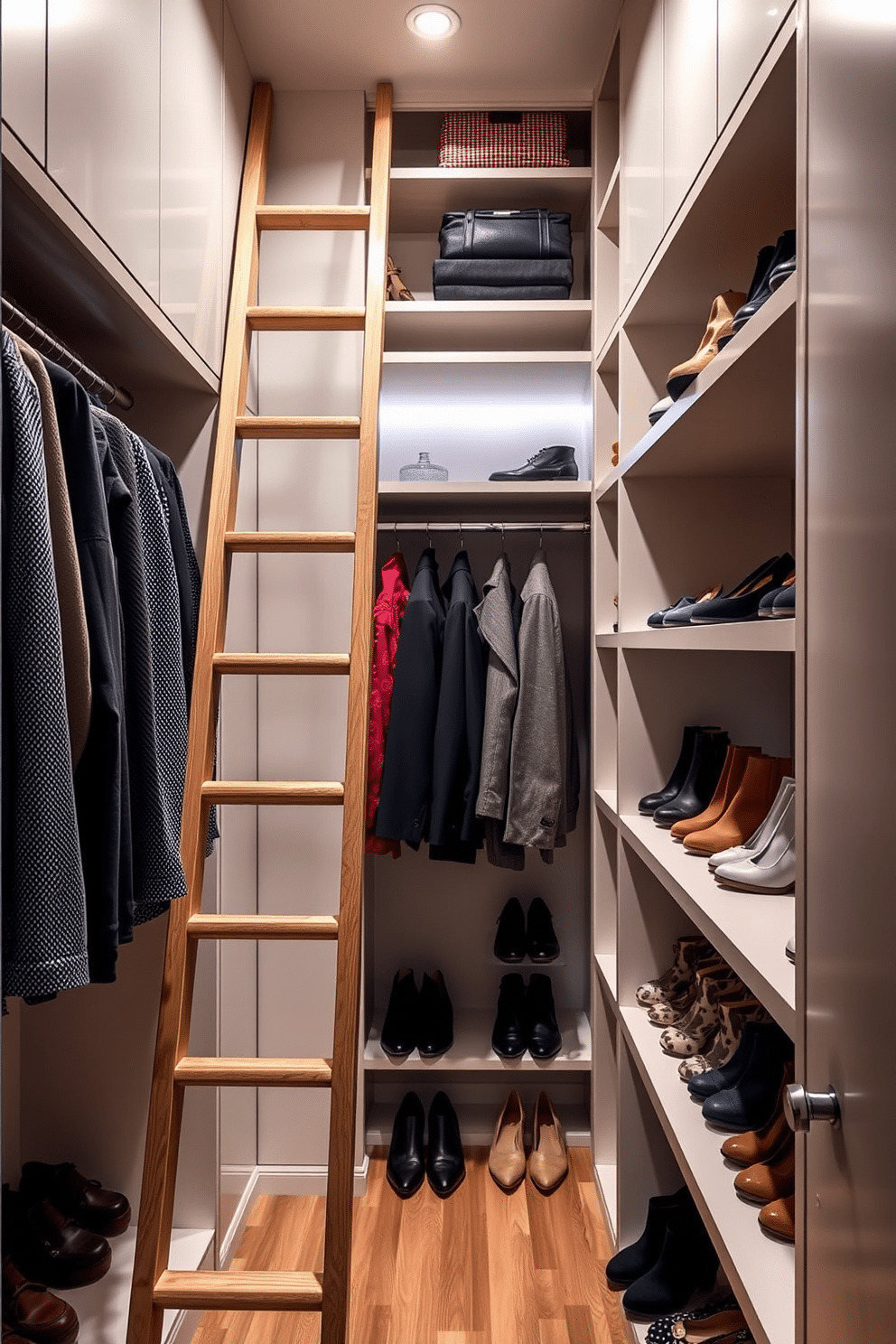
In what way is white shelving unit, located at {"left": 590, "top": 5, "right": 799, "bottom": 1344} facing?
to the viewer's left

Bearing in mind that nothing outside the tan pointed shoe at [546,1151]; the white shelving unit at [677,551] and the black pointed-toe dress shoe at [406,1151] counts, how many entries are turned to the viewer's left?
1

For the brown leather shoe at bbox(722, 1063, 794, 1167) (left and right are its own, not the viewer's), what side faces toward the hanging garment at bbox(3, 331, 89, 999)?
front

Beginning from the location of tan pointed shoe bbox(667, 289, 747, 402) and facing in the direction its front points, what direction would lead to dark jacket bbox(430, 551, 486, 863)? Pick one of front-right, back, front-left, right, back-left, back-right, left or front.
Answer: right

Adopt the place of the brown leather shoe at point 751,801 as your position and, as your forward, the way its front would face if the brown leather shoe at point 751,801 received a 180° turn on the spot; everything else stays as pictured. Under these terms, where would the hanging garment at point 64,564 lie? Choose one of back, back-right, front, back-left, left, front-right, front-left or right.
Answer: back

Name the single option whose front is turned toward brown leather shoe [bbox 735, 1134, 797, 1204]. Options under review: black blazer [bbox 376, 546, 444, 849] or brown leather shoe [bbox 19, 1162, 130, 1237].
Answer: brown leather shoe [bbox 19, 1162, 130, 1237]

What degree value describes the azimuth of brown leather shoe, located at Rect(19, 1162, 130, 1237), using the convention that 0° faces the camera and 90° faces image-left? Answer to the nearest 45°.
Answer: approximately 315°

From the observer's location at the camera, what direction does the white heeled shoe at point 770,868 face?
facing to the left of the viewer

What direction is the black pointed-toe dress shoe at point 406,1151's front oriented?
toward the camera
